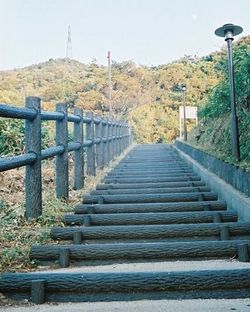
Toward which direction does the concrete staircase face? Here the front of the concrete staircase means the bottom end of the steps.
toward the camera

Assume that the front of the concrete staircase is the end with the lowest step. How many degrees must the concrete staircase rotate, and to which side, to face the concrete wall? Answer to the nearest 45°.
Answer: approximately 135° to its left

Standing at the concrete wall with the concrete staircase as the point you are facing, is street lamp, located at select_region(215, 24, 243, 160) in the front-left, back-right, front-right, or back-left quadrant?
back-right

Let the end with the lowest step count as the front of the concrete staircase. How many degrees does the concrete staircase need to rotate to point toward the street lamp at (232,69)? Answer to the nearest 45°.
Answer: approximately 135° to its left
